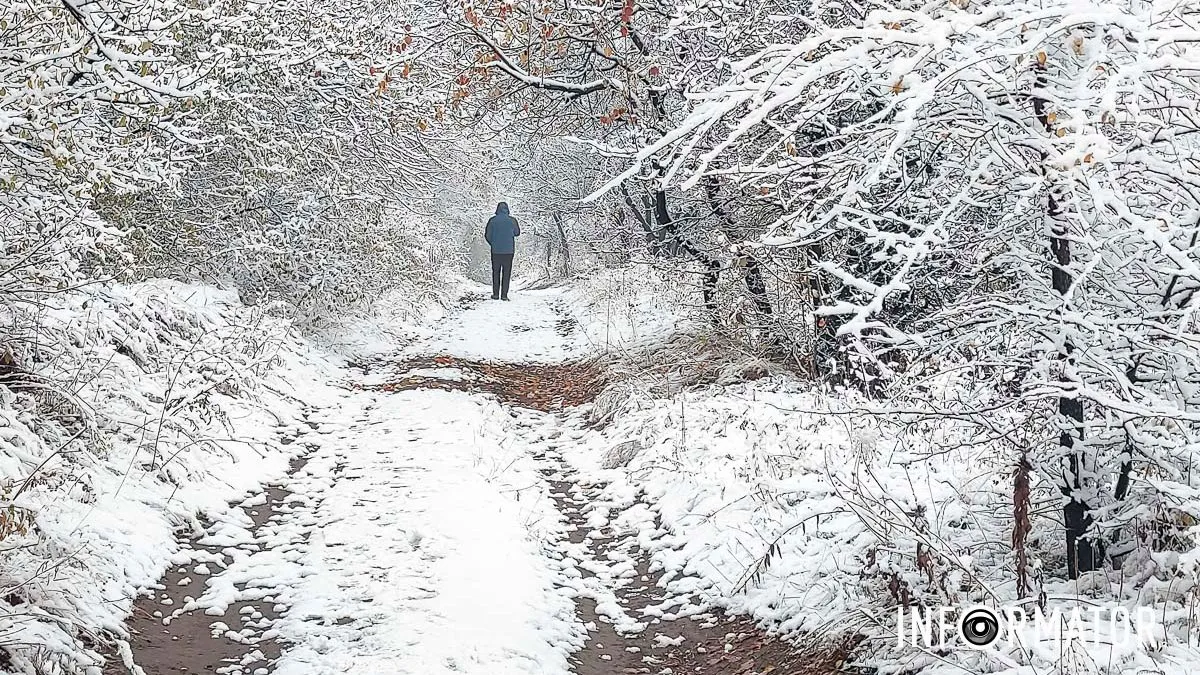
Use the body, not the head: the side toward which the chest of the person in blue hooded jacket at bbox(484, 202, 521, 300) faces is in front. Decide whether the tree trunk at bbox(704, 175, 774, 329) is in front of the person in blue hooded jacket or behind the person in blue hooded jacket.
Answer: behind

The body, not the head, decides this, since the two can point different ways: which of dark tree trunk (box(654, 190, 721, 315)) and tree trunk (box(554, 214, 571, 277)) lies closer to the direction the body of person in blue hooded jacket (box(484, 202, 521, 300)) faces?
the tree trunk

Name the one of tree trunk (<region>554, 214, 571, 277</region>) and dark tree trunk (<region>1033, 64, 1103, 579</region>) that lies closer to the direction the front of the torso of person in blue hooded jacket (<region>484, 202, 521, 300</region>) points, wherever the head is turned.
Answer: the tree trunk

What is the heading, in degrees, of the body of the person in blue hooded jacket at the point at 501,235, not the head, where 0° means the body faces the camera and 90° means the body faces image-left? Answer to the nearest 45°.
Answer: approximately 180°

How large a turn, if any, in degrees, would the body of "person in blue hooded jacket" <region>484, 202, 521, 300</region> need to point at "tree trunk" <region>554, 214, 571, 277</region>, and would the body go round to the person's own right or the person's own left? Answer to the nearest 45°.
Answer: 0° — they already face it

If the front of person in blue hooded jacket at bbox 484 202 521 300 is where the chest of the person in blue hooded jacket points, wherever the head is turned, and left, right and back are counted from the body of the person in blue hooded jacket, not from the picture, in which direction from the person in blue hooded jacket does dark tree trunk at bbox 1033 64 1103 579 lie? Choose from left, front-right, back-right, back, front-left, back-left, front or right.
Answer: back

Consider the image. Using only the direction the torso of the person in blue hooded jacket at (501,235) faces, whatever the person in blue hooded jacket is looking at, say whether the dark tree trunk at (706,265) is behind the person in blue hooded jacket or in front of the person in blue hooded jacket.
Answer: behind

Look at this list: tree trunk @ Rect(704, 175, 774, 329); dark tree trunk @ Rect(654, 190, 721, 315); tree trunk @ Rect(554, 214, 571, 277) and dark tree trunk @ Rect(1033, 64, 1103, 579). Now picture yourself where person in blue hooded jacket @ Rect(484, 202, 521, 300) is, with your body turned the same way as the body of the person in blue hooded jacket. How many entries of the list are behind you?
3
